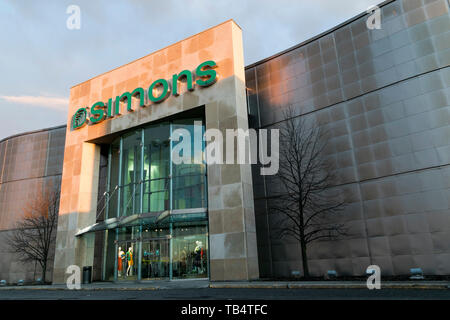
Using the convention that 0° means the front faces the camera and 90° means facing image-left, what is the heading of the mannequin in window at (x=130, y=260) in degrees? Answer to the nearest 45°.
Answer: approximately 0°

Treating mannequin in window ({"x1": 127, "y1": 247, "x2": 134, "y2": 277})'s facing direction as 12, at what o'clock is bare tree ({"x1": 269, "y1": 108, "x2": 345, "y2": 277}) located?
The bare tree is roughly at 10 o'clock from the mannequin in window.

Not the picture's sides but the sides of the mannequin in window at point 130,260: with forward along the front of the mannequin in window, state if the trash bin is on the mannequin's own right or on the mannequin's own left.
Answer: on the mannequin's own right

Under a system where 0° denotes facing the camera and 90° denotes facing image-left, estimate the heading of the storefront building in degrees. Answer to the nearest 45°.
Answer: approximately 45°
